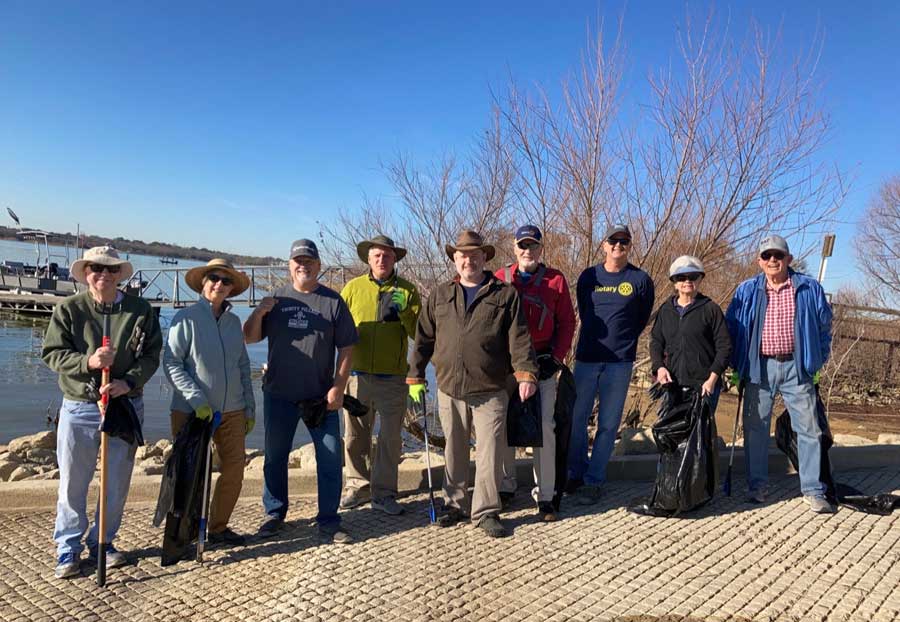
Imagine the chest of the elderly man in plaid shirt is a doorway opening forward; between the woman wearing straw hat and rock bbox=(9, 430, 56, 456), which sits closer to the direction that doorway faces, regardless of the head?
the woman wearing straw hat

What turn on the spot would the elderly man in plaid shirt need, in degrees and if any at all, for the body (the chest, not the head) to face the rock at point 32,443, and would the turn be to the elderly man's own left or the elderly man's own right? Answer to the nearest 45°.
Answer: approximately 90° to the elderly man's own right

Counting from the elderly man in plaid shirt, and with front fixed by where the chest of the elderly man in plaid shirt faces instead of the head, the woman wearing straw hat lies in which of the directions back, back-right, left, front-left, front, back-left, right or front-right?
front-right

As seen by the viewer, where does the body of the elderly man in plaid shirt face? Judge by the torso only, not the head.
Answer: toward the camera

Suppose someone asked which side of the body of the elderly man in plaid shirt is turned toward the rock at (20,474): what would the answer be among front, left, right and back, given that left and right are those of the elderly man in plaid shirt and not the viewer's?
right

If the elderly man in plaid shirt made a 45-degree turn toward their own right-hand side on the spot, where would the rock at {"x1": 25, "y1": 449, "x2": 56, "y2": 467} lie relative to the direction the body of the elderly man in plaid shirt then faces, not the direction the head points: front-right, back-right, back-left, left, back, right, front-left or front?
front-right

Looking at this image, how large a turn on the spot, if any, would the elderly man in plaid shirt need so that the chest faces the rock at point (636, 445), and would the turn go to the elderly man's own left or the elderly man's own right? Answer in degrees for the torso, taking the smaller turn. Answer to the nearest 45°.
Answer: approximately 135° to the elderly man's own right
